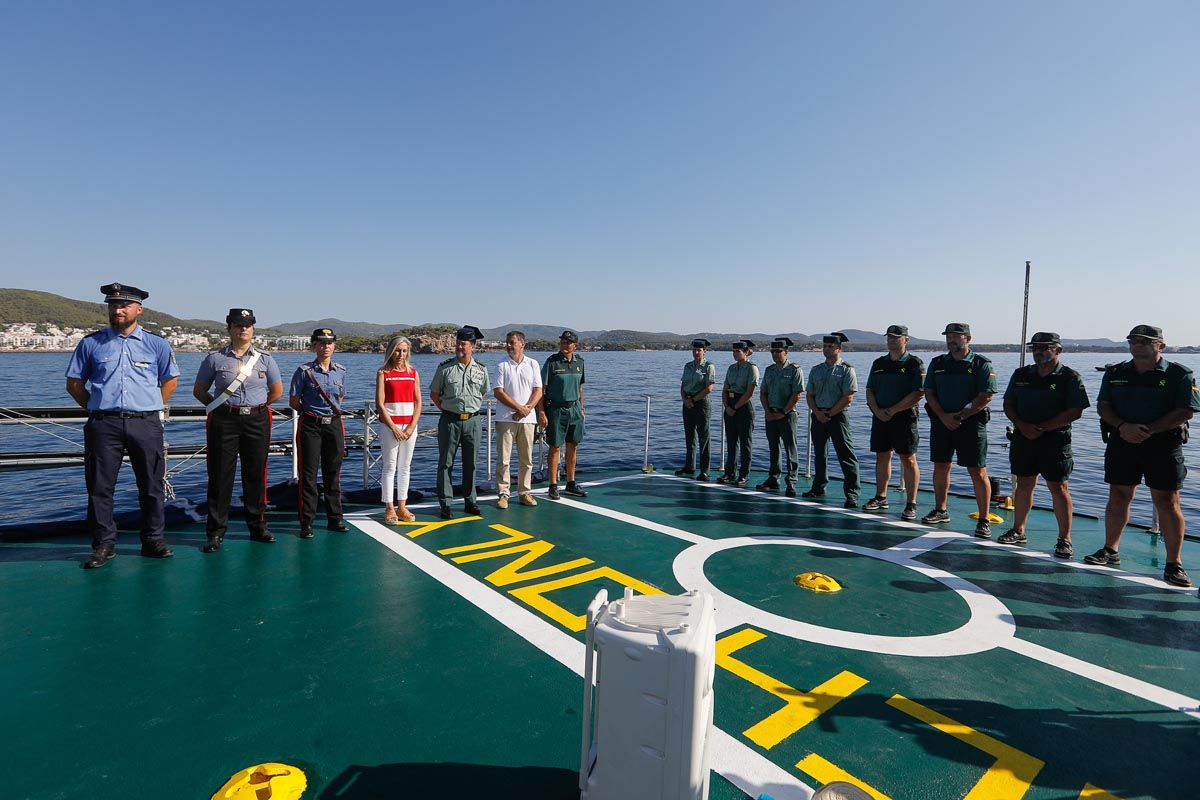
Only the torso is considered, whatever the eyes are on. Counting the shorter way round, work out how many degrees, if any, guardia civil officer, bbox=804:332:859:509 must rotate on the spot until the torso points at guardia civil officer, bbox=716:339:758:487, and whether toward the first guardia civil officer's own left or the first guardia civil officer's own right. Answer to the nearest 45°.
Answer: approximately 90° to the first guardia civil officer's own right

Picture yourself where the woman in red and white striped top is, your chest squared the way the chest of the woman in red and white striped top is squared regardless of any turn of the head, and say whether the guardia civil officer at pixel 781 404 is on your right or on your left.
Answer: on your left

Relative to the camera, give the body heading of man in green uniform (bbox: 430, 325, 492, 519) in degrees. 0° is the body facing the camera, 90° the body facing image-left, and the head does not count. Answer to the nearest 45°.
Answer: approximately 0°

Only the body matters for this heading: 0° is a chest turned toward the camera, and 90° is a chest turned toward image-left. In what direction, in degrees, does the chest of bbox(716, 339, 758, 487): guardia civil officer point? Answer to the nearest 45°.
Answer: approximately 45°

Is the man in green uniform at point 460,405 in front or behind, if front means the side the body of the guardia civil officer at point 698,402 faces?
in front
